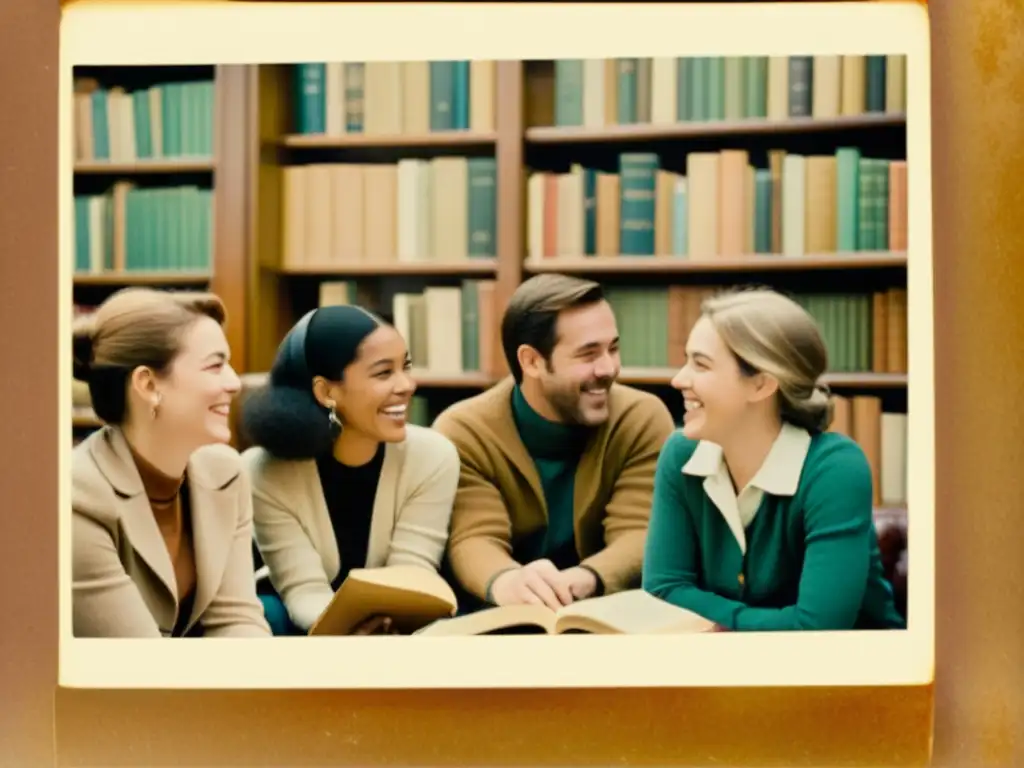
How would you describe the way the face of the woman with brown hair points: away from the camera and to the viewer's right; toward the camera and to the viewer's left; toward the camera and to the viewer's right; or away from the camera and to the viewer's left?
toward the camera and to the viewer's right

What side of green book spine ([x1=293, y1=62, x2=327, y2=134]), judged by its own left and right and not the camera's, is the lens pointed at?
front

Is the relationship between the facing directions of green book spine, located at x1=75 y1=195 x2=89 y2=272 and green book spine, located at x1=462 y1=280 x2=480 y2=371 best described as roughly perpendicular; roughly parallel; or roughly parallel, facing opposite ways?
roughly parallel

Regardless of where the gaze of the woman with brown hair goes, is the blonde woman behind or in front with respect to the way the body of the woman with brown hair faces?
in front

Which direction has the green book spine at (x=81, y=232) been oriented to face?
toward the camera

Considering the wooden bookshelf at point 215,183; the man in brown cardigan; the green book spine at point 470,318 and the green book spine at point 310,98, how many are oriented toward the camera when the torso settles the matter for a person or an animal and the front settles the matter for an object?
4

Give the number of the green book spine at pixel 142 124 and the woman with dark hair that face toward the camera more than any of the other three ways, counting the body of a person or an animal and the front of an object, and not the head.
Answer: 2

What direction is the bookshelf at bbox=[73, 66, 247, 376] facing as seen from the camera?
toward the camera

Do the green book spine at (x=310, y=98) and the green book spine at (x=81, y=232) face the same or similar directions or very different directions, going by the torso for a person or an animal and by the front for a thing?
same or similar directions

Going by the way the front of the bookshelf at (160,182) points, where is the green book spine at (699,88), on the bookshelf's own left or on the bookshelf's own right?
on the bookshelf's own left

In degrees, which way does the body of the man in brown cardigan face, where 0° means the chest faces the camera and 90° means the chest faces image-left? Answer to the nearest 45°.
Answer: approximately 0°

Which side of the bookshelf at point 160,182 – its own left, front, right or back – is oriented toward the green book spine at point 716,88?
left

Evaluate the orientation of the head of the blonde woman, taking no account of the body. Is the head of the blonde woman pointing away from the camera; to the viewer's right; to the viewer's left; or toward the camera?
to the viewer's left

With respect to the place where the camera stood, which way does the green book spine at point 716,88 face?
facing the viewer

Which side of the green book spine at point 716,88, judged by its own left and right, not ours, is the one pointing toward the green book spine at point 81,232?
right

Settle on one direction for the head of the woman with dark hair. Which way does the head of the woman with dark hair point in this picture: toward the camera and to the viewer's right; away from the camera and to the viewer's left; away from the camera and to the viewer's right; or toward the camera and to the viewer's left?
toward the camera and to the viewer's right

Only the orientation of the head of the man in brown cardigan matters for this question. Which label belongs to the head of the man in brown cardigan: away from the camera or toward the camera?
toward the camera
